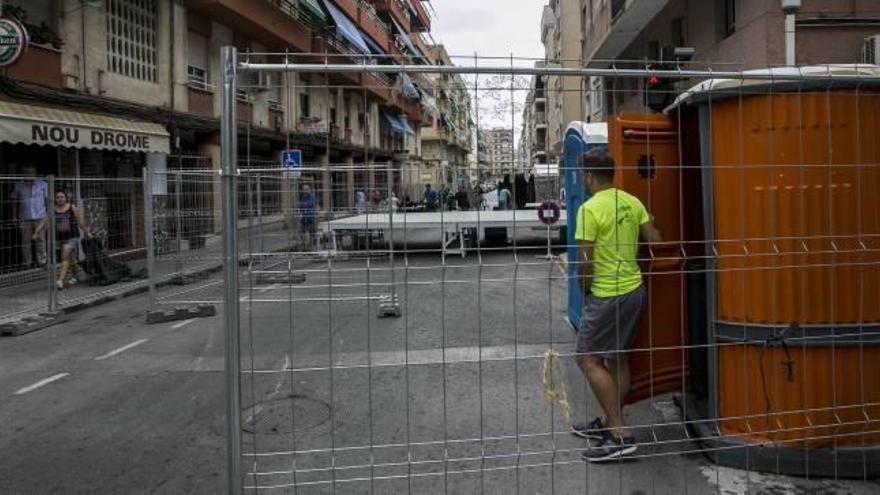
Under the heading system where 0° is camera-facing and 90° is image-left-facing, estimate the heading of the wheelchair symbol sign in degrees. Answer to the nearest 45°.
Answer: approximately 0°
